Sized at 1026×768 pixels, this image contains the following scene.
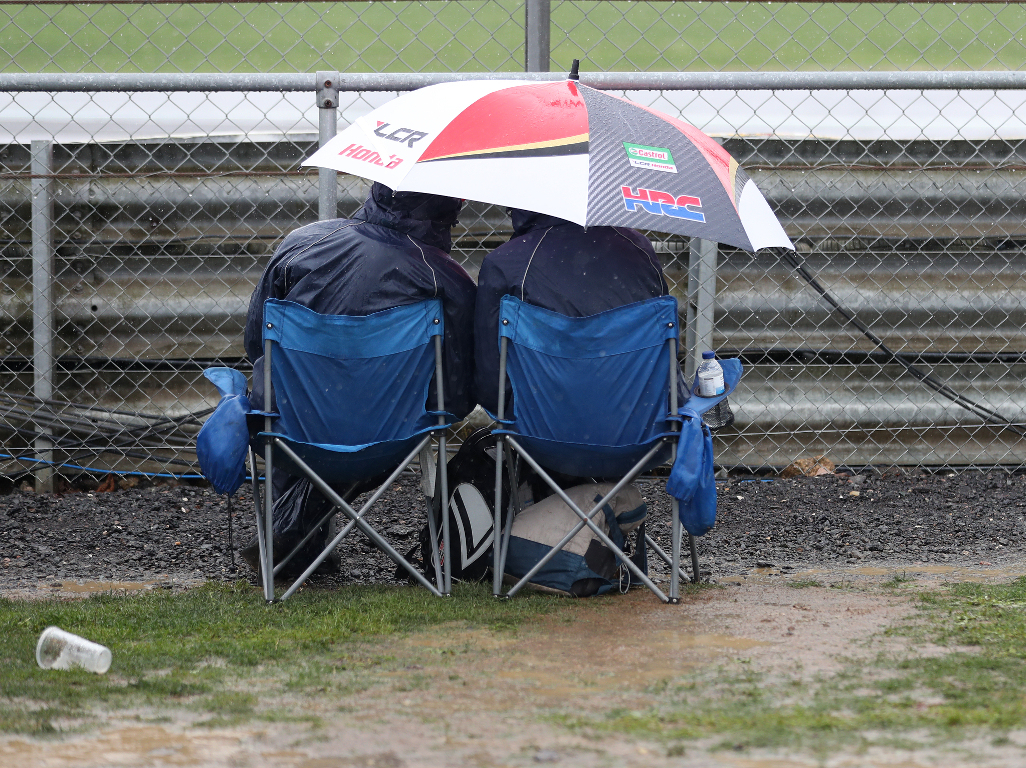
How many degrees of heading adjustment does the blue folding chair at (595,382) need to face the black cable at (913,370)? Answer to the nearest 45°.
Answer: approximately 45° to its right

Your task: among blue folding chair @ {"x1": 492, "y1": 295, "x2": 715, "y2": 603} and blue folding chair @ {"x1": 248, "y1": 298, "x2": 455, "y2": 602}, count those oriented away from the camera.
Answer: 2

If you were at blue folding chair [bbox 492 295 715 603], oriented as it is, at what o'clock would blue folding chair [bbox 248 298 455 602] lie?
blue folding chair [bbox 248 298 455 602] is roughly at 9 o'clock from blue folding chair [bbox 492 295 715 603].

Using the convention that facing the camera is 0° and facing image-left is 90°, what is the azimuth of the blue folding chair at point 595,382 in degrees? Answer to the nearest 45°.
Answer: approximately 180°

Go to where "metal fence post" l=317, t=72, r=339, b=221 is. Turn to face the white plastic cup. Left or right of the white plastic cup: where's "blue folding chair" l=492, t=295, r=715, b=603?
left

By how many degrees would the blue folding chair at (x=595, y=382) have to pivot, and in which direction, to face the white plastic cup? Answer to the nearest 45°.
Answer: approximately 135° to its left

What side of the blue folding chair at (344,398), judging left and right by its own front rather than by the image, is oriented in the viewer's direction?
back
